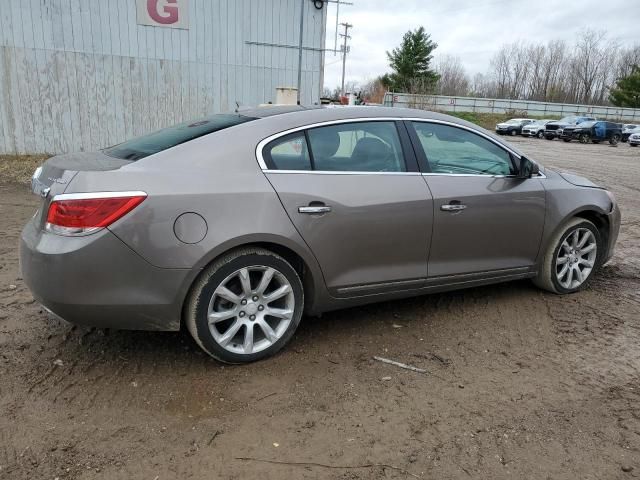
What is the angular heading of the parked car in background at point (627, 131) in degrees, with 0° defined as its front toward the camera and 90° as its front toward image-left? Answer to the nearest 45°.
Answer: approximately 45°

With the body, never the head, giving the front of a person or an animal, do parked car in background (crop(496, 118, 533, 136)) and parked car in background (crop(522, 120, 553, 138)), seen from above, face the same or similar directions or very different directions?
same or similar directions

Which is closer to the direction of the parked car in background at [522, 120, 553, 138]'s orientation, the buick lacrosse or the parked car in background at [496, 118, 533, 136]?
the buick lacrosse

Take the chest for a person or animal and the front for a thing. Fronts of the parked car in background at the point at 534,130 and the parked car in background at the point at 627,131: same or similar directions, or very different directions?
same or similar directions

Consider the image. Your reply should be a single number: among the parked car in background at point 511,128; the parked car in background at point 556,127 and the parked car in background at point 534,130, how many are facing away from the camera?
0

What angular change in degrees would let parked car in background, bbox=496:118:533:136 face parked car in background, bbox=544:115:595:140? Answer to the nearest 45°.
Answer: approximately 90° to its left

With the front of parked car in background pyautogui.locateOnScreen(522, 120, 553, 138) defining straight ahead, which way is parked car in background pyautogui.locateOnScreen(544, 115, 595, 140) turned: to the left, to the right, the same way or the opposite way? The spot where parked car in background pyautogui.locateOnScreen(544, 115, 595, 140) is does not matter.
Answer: the same way

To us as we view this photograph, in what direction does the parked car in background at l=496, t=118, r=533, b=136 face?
facing the viewer and to the left of the viewer

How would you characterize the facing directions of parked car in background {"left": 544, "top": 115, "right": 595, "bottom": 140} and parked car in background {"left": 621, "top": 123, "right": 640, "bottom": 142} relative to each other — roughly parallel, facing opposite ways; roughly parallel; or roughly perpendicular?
roughly parallel

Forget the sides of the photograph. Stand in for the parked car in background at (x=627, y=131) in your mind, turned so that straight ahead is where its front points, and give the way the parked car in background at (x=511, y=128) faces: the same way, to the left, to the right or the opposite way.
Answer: the same way

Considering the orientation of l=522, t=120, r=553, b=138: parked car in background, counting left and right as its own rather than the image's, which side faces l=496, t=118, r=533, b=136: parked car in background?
right
